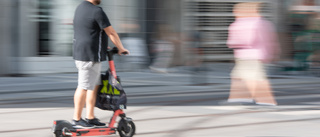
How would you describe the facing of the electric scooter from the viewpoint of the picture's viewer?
facing to the right of the viewer

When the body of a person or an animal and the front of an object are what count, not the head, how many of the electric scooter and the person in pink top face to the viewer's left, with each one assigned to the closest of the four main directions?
1

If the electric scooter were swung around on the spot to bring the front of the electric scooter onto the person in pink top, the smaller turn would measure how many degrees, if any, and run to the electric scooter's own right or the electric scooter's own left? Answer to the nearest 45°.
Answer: approximately 45° to the electric scooter's own left

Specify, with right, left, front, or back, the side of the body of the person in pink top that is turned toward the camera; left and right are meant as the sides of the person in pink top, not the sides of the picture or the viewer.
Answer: left

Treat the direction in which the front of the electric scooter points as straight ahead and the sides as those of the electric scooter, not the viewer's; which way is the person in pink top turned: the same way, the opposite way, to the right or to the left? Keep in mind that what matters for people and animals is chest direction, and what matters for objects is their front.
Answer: the opposite way
